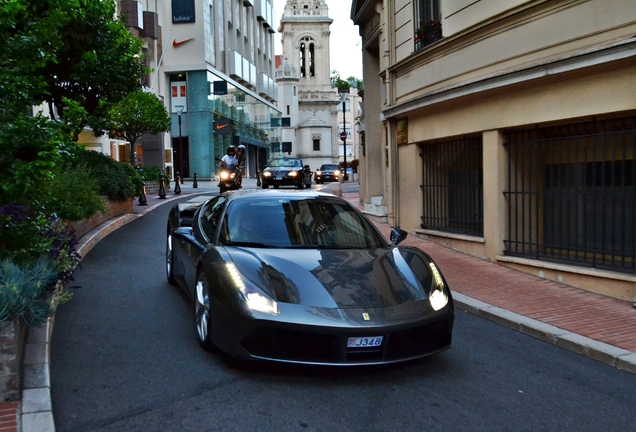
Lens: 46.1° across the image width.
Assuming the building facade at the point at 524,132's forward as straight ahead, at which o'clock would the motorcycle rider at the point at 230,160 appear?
The motorcycle rider is roughly at 3 o'clock from the building facade.

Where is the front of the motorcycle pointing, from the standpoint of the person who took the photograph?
facing the viewer

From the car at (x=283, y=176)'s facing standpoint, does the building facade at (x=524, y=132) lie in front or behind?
in front

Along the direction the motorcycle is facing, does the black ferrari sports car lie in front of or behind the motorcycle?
in front

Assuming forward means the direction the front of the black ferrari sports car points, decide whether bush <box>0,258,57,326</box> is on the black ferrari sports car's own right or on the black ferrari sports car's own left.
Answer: on the black ferrari sports car's own right

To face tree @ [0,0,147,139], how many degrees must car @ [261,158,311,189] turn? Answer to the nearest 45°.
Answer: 0° — it already faces it

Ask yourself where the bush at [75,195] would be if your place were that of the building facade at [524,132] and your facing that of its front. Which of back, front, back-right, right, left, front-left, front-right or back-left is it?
front-right

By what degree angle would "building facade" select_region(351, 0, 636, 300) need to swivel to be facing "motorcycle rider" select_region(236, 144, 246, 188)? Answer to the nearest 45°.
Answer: approximately 90° to its right

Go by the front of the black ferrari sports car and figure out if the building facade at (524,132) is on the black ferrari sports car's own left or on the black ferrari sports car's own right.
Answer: on the black ferrari sports car's own left

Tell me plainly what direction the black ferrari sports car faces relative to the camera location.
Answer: facing the viewer and to the right of the viewer

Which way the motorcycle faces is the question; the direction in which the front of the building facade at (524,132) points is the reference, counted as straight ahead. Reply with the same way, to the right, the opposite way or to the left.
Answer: to the left

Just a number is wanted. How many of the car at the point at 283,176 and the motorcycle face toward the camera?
2
